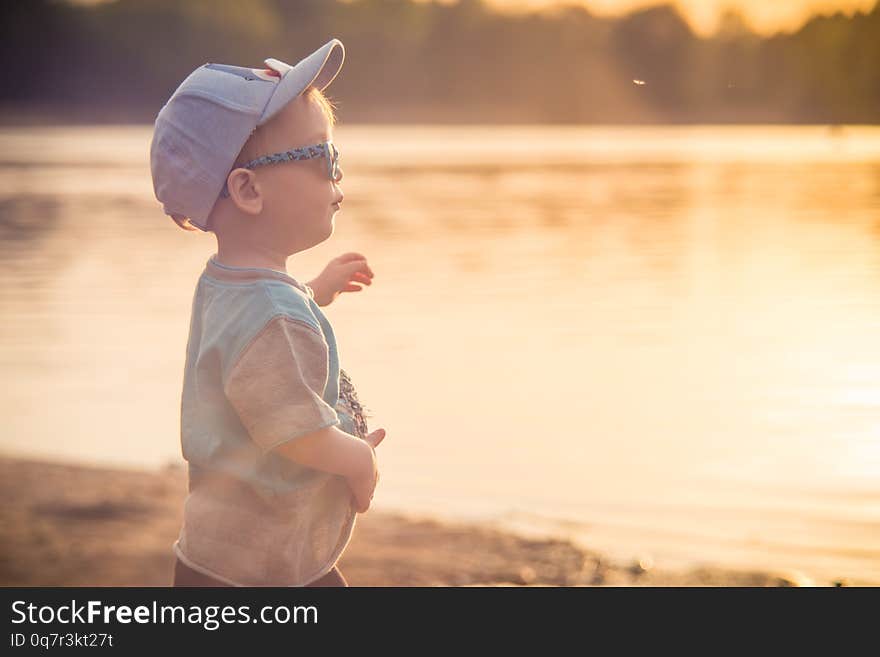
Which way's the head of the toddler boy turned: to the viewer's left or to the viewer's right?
to the viewer's right

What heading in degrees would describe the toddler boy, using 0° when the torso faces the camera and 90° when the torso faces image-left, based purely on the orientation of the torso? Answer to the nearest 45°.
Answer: approximately 270°
